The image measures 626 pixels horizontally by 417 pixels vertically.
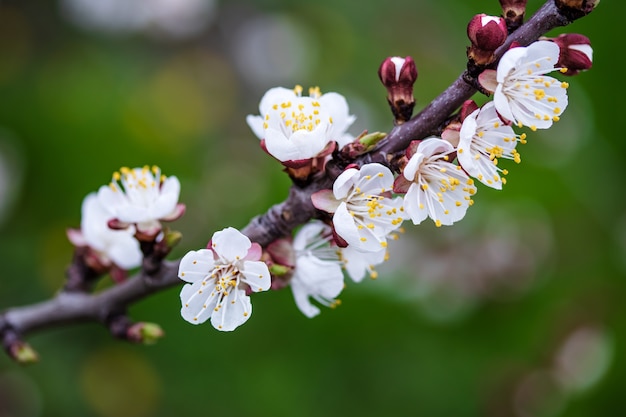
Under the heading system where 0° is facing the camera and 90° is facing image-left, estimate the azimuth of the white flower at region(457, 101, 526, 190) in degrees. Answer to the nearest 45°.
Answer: approximately 315°

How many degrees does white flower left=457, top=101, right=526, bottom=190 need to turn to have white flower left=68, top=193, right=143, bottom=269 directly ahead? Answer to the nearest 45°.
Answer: approximately 135° to its right
